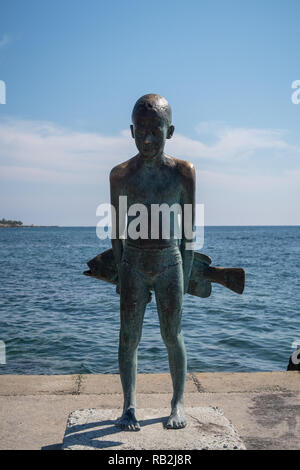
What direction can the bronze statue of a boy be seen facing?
toward the camera
